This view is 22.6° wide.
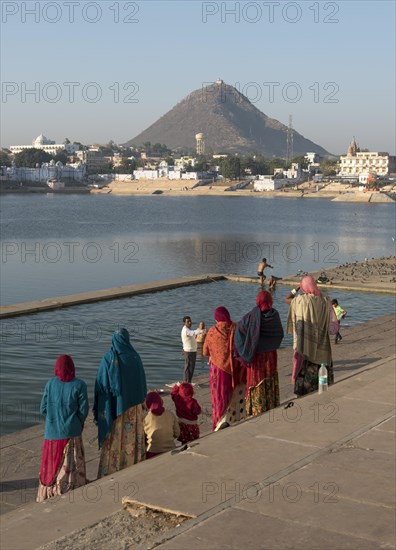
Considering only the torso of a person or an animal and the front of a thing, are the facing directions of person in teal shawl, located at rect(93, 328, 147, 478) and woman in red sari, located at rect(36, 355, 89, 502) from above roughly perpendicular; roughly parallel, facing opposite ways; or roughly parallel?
roughly parallel

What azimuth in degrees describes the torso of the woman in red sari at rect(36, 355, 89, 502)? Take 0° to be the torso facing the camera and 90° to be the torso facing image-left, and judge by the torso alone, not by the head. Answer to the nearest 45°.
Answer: approximately 180°

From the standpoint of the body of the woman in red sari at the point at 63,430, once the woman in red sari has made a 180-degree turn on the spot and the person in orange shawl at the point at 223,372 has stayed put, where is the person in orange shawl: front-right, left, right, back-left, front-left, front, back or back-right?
back-left

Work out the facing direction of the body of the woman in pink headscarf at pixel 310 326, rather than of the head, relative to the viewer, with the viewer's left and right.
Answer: facing away from the viewer

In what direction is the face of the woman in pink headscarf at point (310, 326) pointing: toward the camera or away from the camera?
away from the camera

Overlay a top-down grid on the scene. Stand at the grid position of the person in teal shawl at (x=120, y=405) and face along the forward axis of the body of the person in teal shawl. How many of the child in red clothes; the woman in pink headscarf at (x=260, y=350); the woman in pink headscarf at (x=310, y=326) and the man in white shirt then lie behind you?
0

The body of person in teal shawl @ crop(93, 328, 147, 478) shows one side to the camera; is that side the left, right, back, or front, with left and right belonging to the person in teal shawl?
back

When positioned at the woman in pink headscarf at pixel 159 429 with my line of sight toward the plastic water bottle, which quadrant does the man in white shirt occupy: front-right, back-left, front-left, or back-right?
front-left

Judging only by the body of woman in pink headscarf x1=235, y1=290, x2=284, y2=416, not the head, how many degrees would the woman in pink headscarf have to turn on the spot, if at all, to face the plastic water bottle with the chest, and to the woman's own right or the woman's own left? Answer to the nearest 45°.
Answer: approximately 45° to the woman's own right

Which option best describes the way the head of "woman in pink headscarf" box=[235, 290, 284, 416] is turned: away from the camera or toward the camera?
away from the camera

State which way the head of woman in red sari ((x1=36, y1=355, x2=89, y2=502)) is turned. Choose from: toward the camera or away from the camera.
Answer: away from the camera

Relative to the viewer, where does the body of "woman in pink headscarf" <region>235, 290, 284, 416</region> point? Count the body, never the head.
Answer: away from the camera

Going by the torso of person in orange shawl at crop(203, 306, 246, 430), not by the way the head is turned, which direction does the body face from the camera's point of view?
away from the camera

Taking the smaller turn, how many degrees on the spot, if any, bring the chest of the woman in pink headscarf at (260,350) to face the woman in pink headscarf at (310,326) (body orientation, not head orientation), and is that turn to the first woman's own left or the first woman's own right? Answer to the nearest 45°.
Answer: approximately 45° to the first woman's own right

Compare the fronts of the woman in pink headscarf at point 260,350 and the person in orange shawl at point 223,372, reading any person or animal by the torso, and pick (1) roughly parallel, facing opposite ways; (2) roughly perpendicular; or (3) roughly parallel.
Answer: roughly parallel

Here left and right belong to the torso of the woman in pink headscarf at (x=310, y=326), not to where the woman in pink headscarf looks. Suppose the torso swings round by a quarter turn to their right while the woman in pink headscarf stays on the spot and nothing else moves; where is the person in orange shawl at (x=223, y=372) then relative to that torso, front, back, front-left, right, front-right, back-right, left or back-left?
back-right
